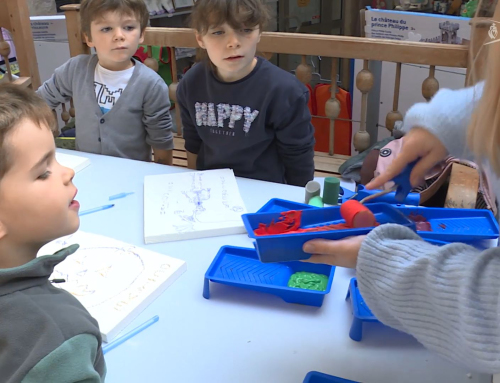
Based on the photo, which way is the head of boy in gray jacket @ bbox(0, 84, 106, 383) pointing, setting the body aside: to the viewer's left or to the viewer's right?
to the viewer's right

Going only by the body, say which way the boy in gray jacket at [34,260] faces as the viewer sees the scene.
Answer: to the viewer's right

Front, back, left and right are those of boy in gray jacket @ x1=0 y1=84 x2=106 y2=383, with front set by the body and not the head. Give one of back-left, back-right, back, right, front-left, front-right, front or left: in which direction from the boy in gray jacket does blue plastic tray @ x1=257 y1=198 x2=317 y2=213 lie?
front-left
